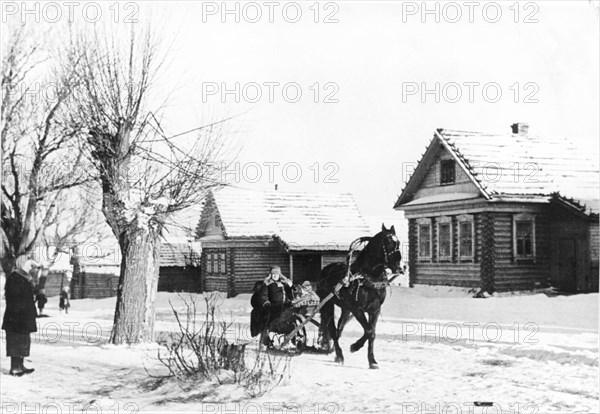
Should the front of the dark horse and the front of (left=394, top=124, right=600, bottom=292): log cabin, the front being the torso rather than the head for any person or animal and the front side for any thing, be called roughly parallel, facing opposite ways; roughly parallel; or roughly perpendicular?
roughly perpendicular

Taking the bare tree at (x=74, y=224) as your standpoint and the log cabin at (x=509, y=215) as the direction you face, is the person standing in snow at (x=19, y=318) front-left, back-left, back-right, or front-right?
back-right

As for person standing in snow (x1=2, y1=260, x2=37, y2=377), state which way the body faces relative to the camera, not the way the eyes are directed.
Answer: to the viewer's right

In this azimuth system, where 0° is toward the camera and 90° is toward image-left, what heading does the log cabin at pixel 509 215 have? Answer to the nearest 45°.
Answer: approximately 45°

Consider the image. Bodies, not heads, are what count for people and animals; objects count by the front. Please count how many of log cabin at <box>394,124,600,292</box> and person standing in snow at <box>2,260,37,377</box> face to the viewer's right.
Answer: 1

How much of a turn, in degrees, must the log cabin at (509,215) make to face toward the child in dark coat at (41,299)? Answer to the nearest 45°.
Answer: approximately 45° to its right
